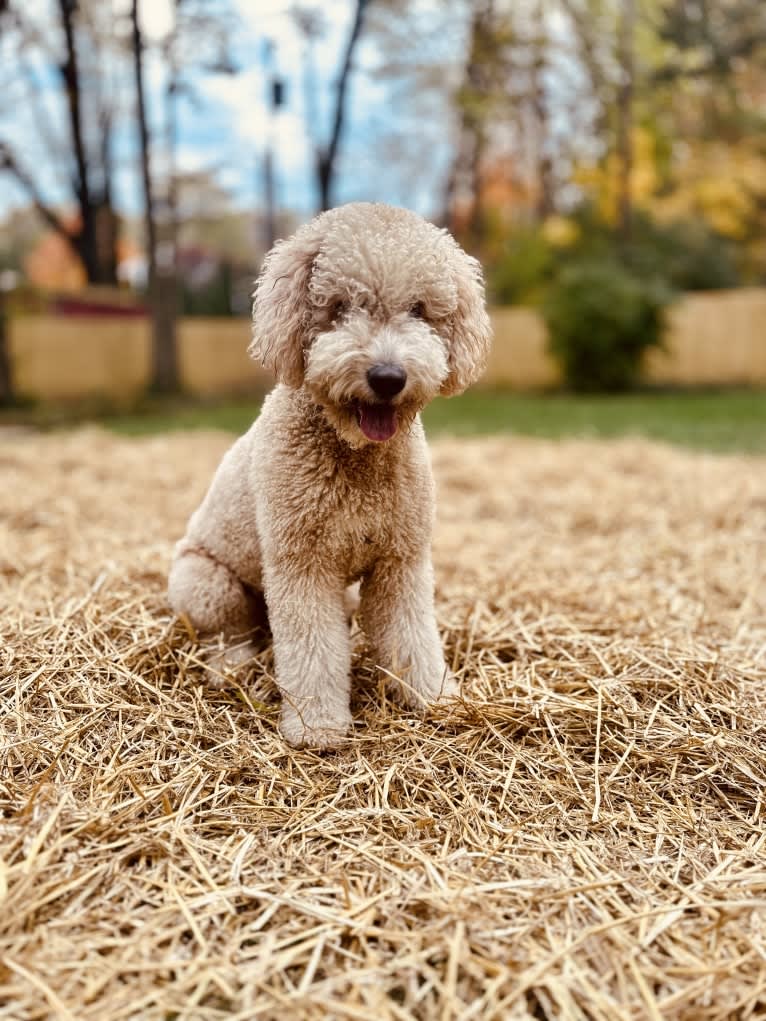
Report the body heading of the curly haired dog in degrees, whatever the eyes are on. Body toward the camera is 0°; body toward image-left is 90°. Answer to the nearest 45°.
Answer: approximately 315°

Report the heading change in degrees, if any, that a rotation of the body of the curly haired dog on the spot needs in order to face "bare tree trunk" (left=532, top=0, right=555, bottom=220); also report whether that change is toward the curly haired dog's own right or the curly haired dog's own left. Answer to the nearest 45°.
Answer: approximately 135° to the curly haired dog's own left

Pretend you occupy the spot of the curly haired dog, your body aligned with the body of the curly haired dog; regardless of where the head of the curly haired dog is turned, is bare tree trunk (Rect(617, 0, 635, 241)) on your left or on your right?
on your left

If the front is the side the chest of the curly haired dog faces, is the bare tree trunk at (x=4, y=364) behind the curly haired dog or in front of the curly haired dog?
behind

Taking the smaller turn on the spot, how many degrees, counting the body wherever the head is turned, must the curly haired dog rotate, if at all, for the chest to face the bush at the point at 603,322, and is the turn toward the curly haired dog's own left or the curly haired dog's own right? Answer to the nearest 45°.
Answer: approximately 135° to the curly haired dog's own left

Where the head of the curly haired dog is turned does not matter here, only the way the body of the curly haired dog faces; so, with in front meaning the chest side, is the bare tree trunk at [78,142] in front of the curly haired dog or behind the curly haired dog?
behind
